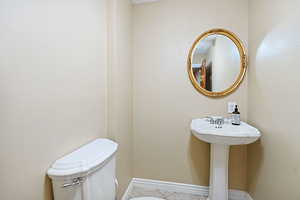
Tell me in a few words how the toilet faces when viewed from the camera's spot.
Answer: facing the viewer and to the right of the viewer

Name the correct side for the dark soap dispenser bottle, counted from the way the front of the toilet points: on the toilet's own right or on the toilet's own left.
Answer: on the toilet's own left
